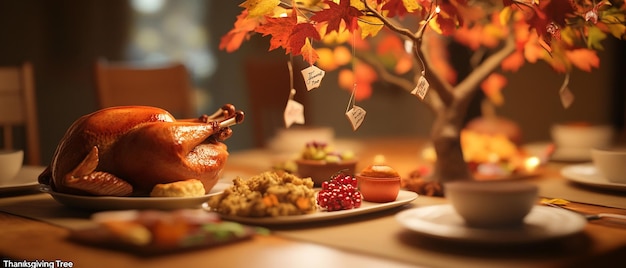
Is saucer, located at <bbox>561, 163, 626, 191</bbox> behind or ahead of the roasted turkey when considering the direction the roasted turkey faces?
behind

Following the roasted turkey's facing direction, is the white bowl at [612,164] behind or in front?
behind

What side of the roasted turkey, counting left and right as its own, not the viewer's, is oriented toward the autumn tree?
back

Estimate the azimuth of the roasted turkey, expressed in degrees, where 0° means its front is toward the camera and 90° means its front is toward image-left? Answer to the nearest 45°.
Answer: approximately 90°

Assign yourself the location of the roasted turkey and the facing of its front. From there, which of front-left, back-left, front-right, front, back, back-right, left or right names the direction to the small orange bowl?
back

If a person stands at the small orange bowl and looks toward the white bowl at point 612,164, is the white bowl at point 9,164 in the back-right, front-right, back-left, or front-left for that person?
back-left
